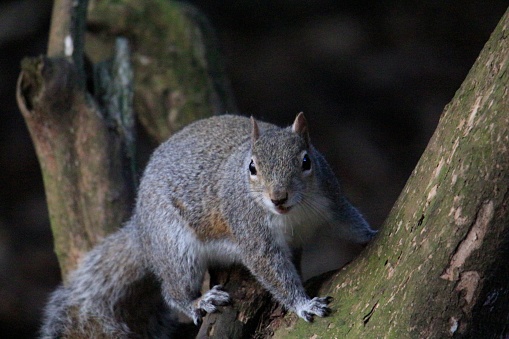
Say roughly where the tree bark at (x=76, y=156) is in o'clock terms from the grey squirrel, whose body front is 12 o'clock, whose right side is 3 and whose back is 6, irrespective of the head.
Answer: The tree bark is roughly at 6 o'clock from the grey squirrel.

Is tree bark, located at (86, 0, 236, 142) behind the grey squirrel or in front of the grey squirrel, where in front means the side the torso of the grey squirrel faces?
behind

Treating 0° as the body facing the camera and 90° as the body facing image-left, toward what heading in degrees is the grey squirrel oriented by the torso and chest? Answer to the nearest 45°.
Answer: approximately 315°
